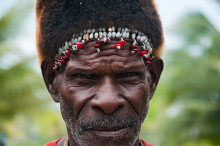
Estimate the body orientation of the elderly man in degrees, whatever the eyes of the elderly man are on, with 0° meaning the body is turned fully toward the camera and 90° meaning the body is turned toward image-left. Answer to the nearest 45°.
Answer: approximately 0°
